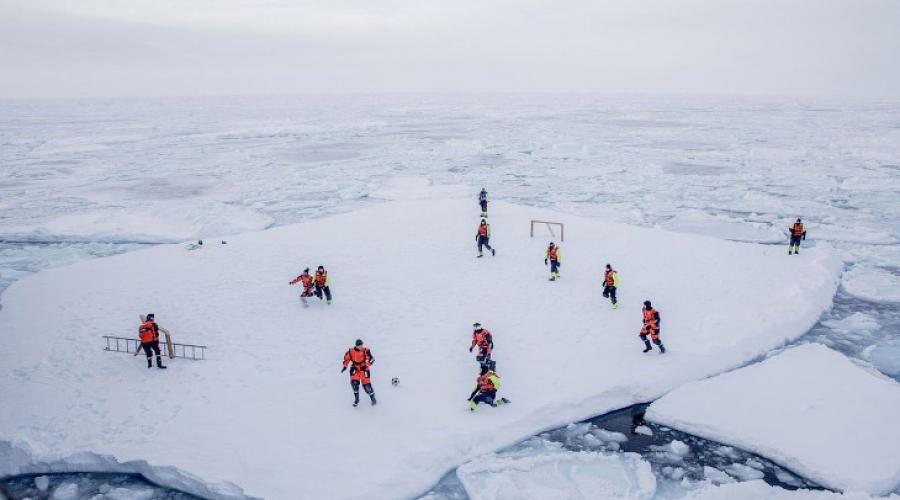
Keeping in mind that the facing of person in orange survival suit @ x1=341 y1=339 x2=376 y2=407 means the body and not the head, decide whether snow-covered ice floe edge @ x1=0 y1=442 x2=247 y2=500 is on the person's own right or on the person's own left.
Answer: on the person's own right

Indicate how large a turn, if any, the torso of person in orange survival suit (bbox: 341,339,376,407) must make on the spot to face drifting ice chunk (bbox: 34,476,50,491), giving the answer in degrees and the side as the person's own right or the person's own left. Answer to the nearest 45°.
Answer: approximately 90° to the person's own right

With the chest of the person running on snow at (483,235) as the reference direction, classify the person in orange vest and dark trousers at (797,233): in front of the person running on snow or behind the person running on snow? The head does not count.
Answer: behind

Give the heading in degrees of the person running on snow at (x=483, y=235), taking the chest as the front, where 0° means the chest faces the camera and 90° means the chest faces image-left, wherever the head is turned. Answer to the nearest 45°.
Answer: approximately 45°
